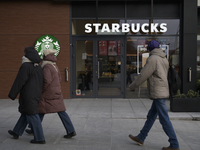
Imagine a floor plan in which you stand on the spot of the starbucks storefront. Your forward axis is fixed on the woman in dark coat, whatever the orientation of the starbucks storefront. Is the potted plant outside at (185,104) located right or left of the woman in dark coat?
left

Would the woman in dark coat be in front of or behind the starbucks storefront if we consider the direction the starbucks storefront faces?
in front

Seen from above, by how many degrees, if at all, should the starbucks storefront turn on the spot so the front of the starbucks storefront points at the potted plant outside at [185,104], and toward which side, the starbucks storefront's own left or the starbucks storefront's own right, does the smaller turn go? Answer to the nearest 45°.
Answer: approximately 45° to the starbucks storefront's own left

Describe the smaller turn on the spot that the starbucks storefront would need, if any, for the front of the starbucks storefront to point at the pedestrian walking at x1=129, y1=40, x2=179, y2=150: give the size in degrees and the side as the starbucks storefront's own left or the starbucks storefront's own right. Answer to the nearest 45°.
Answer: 0° — it already faces them

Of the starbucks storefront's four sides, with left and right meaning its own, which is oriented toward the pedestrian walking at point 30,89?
front

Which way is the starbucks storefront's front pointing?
toward the camera

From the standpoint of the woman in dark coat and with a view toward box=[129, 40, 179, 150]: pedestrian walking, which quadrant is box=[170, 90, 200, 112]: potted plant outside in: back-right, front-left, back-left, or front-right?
front-left
